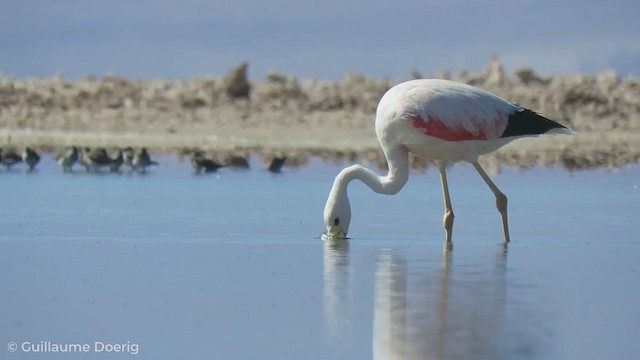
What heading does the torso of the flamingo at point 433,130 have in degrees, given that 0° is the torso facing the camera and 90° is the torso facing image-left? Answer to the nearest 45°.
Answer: approximately 90°
